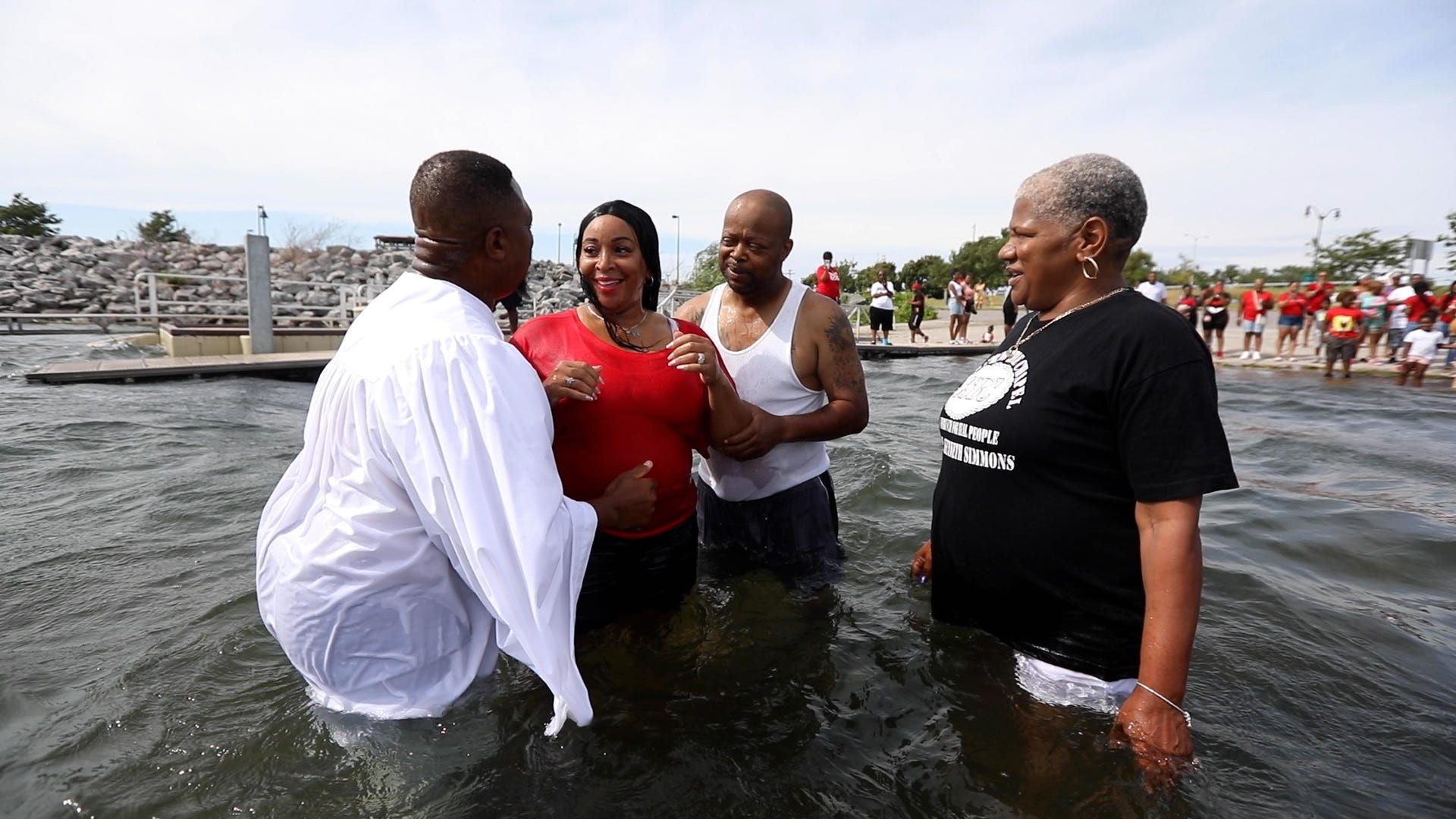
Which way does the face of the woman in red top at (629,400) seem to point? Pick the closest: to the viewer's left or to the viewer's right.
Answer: to the viewer's left

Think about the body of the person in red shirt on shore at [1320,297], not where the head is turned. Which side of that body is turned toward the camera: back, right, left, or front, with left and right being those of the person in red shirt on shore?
front

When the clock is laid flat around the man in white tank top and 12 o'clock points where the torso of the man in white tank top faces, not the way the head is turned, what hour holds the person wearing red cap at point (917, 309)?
The person wearing red cap is roughly at 5 o'clock from the man in white tank top.

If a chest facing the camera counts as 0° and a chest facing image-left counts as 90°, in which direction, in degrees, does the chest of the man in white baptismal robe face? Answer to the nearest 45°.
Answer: approximately 225°

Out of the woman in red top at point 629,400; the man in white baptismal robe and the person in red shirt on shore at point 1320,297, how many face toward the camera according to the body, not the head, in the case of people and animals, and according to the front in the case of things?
2

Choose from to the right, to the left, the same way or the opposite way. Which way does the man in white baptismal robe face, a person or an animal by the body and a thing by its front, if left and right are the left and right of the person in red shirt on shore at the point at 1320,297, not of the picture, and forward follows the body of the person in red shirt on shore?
the opposite way

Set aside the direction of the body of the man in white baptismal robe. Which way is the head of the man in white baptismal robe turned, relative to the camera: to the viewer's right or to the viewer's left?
to the viewer's right

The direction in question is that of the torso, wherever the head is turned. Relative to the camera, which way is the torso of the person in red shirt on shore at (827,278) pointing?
toward the camera

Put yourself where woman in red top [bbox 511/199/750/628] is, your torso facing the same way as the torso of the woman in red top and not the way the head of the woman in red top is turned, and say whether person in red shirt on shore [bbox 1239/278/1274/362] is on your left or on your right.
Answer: on your left

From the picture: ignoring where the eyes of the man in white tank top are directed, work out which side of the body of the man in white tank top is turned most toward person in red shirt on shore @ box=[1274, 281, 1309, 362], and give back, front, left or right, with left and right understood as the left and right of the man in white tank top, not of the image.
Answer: back

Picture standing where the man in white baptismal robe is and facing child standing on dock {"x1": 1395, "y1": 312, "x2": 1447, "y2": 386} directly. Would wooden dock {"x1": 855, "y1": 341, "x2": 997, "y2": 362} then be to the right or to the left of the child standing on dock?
left

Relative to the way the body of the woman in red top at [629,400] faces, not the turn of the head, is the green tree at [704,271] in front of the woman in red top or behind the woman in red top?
behind

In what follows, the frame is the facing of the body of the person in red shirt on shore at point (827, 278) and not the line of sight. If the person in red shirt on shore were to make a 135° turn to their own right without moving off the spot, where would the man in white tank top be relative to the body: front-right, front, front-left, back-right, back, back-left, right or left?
back-left

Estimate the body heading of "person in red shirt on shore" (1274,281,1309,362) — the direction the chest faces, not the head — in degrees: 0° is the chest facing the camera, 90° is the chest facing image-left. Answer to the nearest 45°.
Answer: approximately 0°

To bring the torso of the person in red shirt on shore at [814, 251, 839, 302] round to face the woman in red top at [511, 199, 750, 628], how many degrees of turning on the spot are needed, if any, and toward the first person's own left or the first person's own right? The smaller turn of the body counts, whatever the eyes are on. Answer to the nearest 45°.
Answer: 0° — they already face them

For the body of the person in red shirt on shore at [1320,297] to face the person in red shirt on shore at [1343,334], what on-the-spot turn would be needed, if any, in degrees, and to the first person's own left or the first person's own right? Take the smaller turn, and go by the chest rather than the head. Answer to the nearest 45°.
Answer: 0° — they already face them
